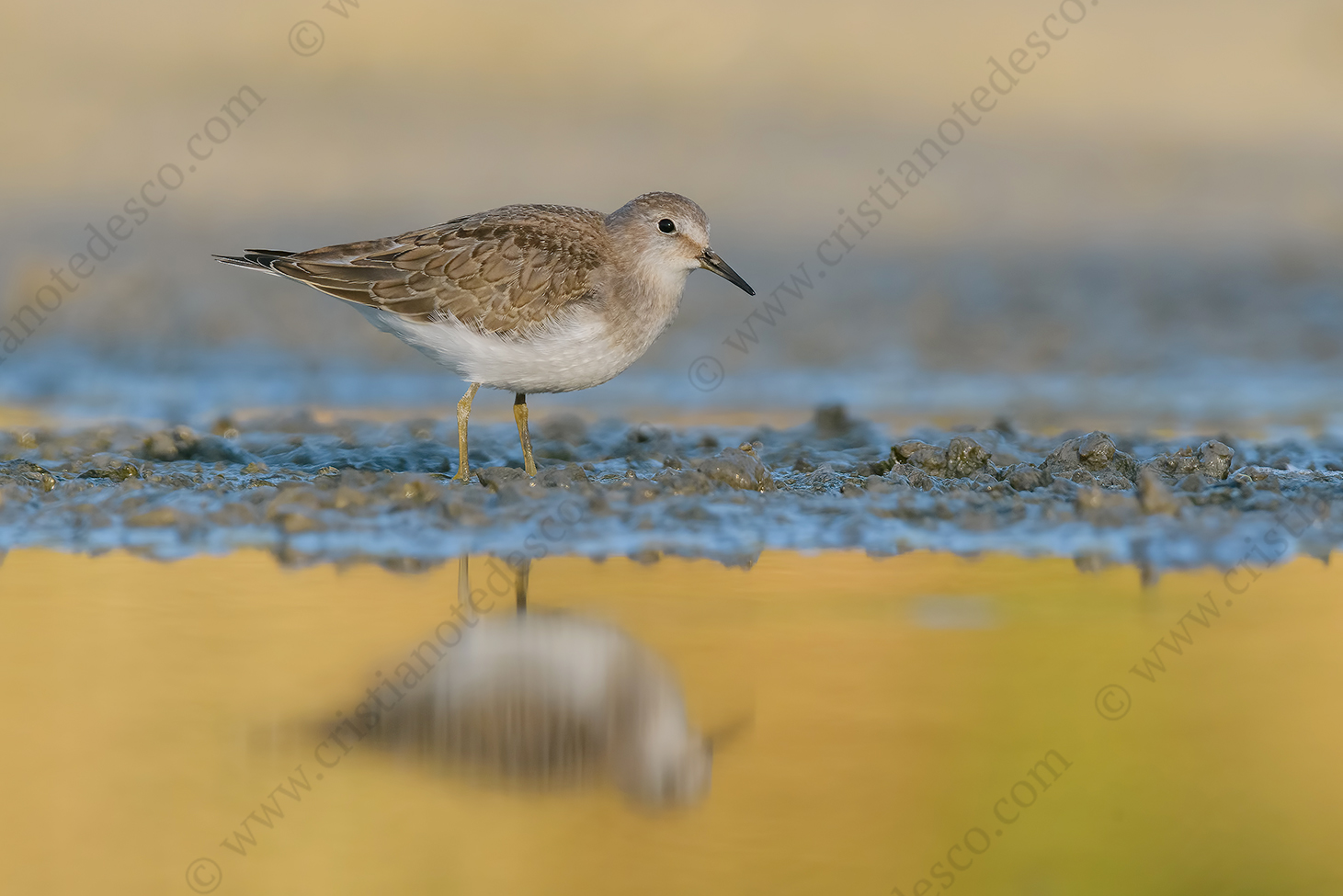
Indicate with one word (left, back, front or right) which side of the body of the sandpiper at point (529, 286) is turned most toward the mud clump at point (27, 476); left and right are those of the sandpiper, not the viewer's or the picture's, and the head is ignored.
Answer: back

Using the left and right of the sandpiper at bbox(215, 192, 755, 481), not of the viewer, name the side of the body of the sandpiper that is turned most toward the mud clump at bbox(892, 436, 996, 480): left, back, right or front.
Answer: front

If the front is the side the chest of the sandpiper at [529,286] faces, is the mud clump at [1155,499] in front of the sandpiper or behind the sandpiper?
in front

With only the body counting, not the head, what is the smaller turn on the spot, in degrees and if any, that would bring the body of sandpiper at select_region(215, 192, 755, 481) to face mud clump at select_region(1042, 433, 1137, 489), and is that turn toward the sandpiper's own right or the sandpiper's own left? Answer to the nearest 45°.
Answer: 0° — it already faces it

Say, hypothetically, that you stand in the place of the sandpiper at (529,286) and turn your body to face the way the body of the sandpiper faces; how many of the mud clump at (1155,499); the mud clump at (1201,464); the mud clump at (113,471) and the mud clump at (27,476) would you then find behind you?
2

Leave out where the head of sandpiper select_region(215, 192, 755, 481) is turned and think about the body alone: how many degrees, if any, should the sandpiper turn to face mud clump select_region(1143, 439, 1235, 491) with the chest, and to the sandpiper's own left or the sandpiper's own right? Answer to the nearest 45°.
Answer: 0° — it already faces it

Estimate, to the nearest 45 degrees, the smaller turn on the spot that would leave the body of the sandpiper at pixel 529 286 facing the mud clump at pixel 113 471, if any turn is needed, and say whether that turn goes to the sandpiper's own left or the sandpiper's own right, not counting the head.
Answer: approximately 180°

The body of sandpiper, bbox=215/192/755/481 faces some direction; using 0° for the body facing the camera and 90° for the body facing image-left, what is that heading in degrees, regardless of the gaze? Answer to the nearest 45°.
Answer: approximately 270°

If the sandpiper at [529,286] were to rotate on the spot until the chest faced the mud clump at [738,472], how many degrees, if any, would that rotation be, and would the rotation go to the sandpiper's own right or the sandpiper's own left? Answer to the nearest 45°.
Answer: approximately 45° to the sandpiper's own right

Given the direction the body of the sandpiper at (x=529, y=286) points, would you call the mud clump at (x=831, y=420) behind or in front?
in front

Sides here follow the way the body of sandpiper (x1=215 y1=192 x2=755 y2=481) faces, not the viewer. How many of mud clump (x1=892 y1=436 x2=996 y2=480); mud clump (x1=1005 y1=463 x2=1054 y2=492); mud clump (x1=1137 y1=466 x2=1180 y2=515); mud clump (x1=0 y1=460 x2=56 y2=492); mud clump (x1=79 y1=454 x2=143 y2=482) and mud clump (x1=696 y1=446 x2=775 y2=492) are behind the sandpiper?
2
